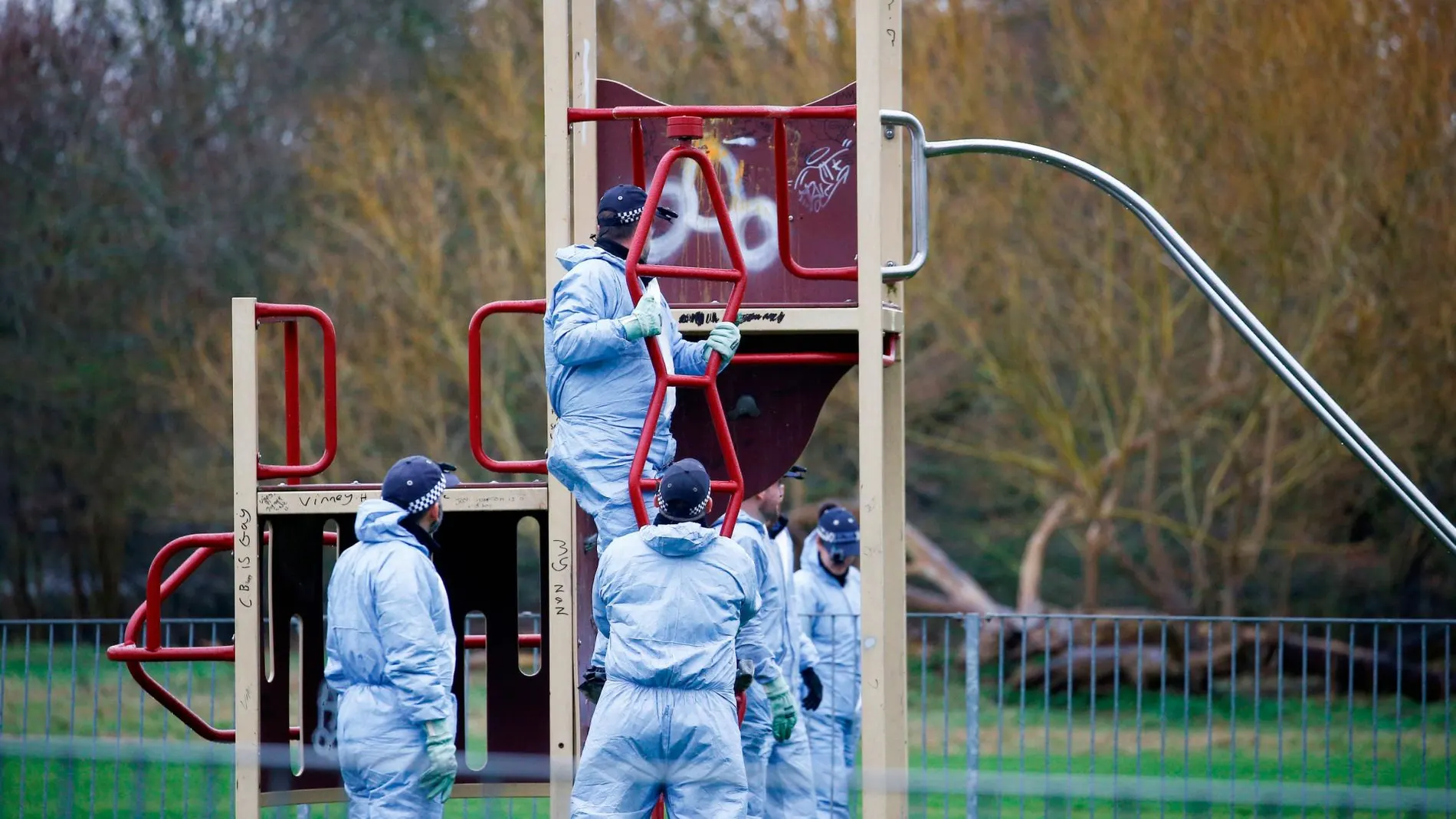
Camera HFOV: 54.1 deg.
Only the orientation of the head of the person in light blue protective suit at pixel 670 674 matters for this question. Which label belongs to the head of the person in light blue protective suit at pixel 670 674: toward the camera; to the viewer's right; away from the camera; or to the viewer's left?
away from the camera

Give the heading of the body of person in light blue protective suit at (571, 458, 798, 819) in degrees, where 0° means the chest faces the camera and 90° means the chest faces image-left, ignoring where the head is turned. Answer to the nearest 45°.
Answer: approximately 180°

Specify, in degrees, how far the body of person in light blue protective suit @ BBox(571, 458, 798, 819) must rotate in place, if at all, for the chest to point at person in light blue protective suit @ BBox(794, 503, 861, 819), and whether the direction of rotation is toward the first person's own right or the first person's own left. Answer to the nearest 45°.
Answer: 0° — they already face them

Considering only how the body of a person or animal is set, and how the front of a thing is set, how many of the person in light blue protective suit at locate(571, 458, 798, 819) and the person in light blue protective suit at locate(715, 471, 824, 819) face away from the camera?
1

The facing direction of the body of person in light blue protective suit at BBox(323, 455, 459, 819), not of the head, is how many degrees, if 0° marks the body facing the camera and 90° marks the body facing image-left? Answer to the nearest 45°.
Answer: approximately 225°

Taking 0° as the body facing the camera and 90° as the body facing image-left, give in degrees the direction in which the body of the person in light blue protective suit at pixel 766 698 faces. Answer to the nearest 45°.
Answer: approximately 315°

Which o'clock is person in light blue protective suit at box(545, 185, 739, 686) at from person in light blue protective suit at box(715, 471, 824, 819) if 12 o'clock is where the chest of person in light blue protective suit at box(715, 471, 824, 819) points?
person in light blue protective suit at box(545, 185, 739, 686) is roughly at 2 o'clock from person in light blue protective suit at box(715, 471, 824, 819).

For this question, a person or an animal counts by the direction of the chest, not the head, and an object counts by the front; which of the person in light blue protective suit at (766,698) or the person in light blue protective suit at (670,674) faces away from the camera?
the person in light blue protective suit at (670,674)
